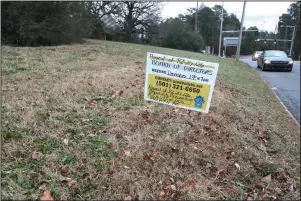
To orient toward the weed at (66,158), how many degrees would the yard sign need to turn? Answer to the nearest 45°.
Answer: approximately 45° to its right

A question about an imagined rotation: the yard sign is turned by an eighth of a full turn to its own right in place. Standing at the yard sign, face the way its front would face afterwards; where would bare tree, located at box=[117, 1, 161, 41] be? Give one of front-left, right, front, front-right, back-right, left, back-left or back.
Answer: back-right

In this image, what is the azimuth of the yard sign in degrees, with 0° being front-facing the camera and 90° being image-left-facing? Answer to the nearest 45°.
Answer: approximately 0°

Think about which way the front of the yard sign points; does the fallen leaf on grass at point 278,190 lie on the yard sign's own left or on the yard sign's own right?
on the yard sign's own left

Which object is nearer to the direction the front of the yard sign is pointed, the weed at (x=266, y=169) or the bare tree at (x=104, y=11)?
the weed

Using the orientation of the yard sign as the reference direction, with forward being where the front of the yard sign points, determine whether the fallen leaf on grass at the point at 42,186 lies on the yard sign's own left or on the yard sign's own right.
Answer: on the yard sign's own right

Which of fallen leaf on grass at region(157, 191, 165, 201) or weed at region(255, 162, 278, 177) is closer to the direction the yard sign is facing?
the fallen leaf on grass

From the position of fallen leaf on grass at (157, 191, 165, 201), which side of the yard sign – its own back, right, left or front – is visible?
front
